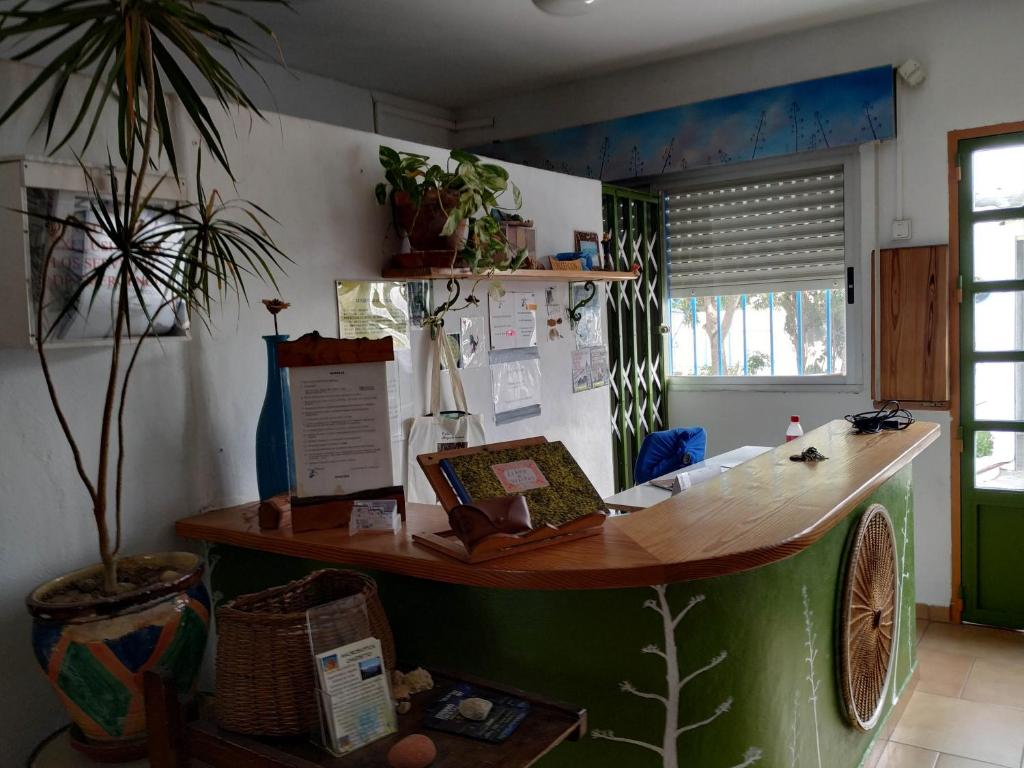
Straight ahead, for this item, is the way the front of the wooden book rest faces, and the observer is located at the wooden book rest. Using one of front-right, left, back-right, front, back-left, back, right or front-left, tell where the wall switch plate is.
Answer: left

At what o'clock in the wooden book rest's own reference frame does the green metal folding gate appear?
The green metal folding gate is roughly at 8 o'clock from the wooden book rest.

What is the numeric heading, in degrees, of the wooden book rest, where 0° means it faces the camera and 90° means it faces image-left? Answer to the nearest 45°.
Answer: approximately 315°

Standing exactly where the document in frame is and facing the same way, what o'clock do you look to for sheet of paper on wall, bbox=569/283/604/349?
The sheet of paper on wall is roughly at 7 o'clock from the document in frame.

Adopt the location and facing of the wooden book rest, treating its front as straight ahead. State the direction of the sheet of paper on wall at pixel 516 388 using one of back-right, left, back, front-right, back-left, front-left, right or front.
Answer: back-left

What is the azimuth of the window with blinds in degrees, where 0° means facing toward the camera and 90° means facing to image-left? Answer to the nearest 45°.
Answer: approximately 45°

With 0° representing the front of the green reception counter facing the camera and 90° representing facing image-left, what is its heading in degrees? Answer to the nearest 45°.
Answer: approximately 315°
